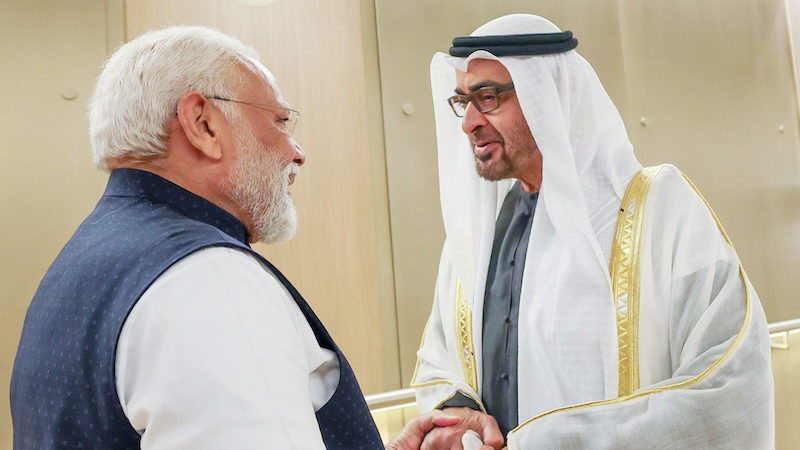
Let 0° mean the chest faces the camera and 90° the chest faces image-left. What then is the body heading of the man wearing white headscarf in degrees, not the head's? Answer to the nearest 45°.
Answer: approximately 45°

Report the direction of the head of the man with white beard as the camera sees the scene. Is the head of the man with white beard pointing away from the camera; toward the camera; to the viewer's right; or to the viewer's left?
to the viewer's right
